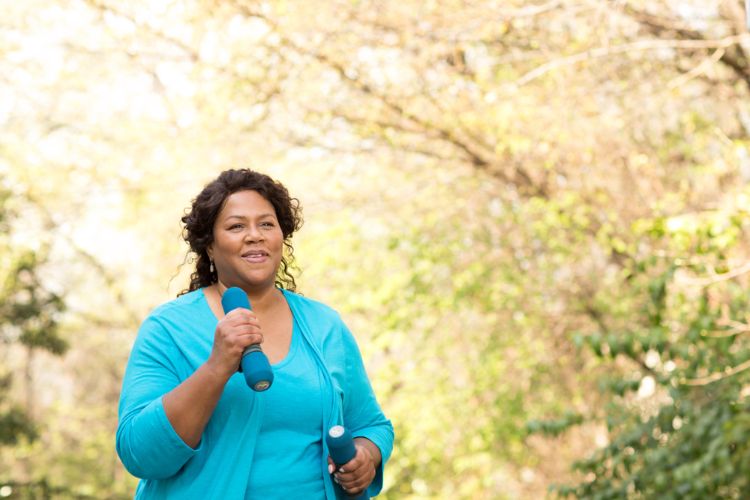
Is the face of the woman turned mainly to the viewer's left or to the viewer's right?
to the viewer's right

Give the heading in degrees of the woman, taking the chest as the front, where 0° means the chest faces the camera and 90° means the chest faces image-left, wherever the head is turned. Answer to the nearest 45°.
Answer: approximately 315°

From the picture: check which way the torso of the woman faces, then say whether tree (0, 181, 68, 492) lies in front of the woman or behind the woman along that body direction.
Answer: behind
